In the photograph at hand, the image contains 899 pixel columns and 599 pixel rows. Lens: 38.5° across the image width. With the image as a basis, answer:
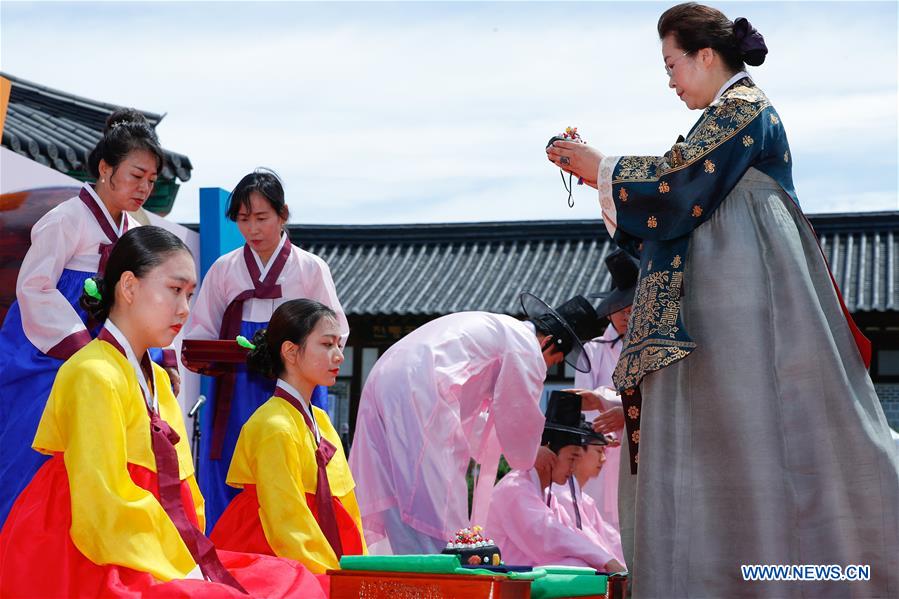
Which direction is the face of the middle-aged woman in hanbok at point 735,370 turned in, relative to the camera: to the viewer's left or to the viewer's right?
to the viewer's left

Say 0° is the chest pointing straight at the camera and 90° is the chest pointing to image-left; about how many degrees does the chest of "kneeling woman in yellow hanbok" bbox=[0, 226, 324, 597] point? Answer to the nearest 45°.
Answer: approximately 315°

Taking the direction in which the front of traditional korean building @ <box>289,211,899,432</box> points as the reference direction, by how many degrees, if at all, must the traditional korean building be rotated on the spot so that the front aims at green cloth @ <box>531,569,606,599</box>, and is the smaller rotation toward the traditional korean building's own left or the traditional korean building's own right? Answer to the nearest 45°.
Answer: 0° — it already faces it

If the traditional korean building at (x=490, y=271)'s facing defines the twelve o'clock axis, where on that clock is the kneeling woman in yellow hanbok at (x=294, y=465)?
The kneeling woman in yellow hanbok is roughly at 12 o'clock from the traditional korean building.

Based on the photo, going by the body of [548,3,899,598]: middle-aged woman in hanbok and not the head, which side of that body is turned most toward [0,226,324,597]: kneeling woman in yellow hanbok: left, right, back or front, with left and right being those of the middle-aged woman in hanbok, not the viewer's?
front

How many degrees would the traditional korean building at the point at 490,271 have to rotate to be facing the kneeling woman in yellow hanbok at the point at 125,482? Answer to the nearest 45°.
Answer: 0° — it already faces them

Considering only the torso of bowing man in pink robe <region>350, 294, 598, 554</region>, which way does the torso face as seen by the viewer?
to the viewer's right

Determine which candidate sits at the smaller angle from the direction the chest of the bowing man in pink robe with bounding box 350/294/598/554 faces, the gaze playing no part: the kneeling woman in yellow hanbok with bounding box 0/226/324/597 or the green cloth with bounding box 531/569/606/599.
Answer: the green cloth

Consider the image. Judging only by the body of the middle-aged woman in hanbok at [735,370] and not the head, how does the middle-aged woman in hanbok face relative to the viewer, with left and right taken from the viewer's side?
facing to the left of the viewer
